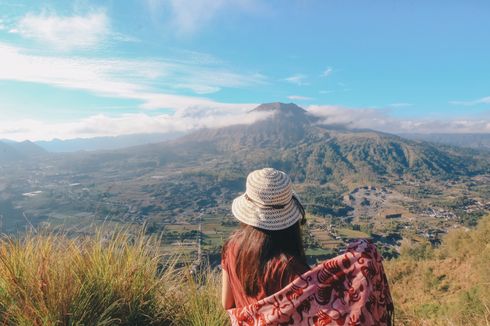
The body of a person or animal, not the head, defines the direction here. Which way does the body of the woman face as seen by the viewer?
away from the camera

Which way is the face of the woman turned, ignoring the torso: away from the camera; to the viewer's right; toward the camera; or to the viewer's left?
away from the camera
